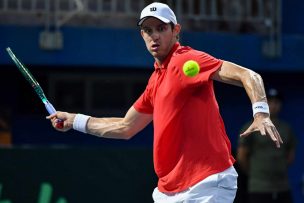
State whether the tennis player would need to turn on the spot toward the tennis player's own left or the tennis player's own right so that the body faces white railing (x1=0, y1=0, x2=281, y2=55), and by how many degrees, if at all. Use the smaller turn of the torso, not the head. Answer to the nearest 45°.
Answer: approximately 135° to the tennis player's own right

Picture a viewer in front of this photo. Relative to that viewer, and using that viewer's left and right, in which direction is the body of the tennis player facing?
facing the viewer and to the left of the viewer
